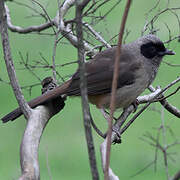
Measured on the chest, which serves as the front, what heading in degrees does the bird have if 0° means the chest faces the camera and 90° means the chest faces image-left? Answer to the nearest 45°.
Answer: approximately 270°

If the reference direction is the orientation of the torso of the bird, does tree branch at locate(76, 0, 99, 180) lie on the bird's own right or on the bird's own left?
on the bird's own right

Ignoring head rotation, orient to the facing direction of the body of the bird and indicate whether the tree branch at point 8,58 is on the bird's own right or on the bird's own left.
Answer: on the bird's own right
